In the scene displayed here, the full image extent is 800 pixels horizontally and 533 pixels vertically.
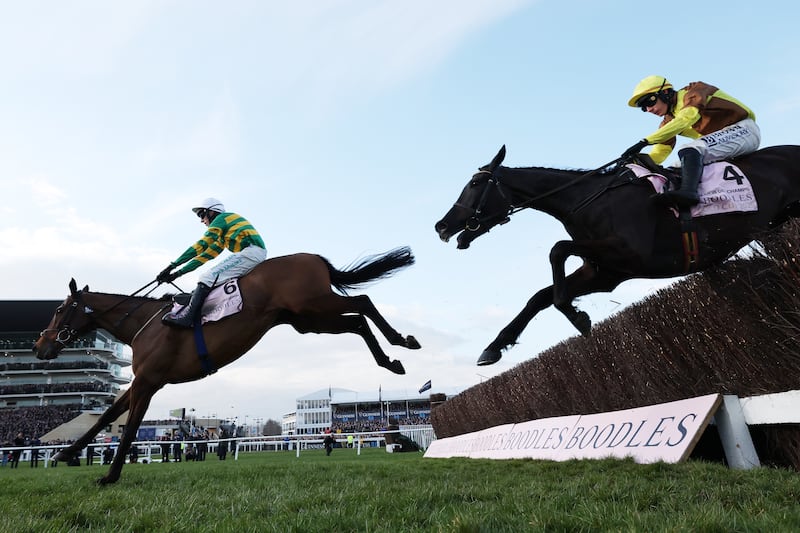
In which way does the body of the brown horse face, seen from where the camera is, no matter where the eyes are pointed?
to the viewer's left

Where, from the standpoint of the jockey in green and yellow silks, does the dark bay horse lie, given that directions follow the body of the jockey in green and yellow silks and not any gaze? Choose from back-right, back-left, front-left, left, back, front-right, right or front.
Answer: back-left

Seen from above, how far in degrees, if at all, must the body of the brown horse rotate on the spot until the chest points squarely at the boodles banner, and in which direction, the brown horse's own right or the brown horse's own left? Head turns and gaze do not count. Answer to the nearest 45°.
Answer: approximately 180°

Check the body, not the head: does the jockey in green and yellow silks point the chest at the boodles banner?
no

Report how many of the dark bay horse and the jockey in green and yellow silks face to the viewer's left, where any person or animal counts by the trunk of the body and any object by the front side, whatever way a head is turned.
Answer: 2

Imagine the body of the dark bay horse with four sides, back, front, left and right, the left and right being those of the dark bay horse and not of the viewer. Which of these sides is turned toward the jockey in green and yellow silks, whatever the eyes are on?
front

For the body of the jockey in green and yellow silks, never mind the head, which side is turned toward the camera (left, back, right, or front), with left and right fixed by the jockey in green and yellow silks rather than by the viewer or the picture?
left

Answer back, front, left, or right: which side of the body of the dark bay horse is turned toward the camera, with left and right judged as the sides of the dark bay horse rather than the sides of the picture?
left

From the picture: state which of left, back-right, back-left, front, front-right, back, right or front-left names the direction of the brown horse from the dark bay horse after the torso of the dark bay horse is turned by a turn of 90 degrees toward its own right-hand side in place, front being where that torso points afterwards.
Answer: left
